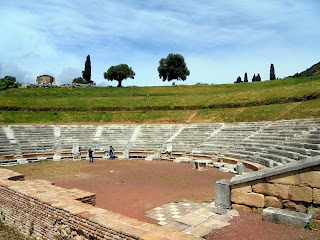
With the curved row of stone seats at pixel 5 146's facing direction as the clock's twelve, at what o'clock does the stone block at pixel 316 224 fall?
The stone block is roughly at 1 o'clock from the curved row of stone seats.

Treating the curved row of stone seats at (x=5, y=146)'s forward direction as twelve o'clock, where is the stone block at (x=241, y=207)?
The stone block is roughly at 1 o'clock from the curved row of stone seats.

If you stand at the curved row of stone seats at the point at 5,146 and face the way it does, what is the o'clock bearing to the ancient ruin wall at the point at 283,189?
The ancient ruin wall is roughly at 1 o'clock from the curved row of stone seats.

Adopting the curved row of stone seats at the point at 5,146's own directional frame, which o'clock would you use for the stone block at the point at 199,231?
The stone block is roughly at 1 o'clock from the curved row of stone seats.

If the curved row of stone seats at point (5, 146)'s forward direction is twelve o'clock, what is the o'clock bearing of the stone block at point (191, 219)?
The stone block is roughly at 1 o'clock from the curved row of stone seats.

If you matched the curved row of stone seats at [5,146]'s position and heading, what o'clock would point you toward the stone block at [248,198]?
The stone block is roughly at 1 o'clock from the curved row of stone seats.

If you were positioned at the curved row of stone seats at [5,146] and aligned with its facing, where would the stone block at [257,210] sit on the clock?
The stone block is roughly at 1 o'clock from the curved row of stone seats.

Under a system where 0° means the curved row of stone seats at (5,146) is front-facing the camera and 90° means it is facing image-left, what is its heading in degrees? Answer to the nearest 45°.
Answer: approximately 315°

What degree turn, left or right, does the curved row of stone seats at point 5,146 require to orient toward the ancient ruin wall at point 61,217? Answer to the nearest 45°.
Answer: approximately 45° to its right

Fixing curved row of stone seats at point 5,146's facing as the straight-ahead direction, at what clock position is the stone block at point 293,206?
The stone block is roughly at 1 o'clock from the curved row of stone seats.

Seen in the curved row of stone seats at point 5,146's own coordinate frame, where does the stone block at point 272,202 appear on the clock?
The stone block is roughly at 1 o'clock from the curved row of stone seats.
